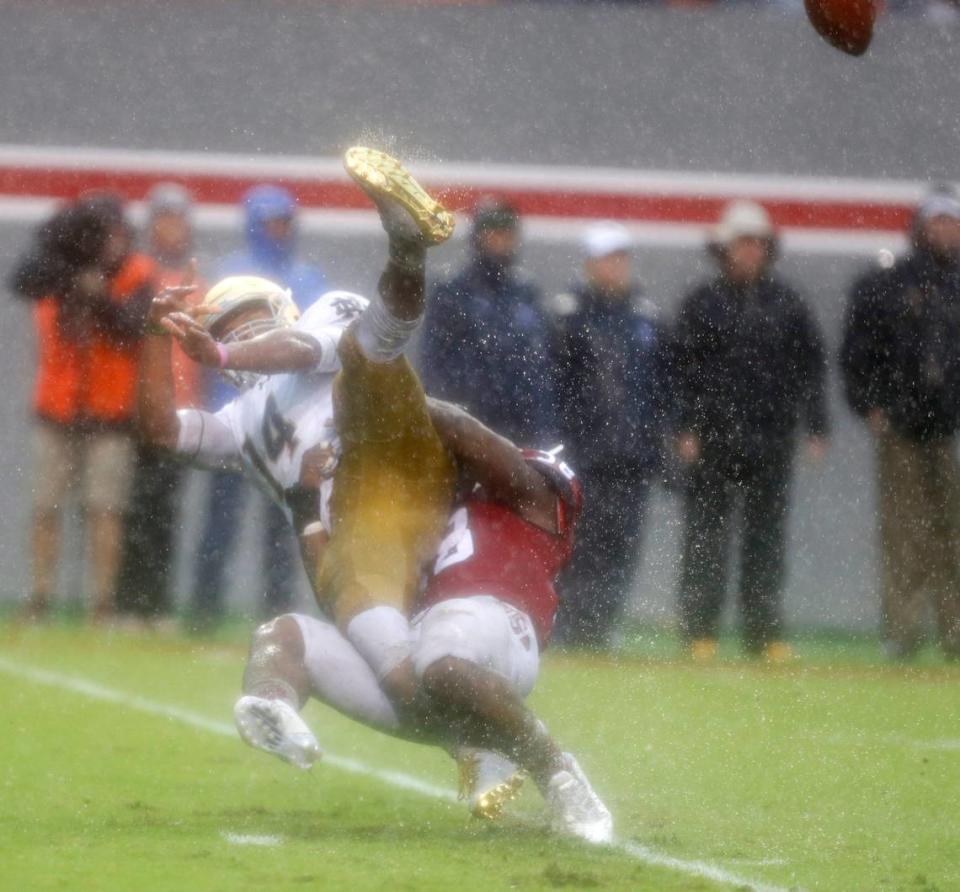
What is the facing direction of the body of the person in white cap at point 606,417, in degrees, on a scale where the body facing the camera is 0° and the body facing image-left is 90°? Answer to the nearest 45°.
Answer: approximately 0°

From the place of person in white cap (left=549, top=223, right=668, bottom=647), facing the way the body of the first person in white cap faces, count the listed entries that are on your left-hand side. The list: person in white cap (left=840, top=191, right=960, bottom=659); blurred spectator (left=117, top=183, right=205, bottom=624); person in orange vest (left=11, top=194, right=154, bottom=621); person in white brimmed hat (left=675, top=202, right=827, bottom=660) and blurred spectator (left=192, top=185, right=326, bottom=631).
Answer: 2

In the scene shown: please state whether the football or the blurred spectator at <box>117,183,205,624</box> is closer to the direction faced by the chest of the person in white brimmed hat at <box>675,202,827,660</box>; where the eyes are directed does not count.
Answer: the football

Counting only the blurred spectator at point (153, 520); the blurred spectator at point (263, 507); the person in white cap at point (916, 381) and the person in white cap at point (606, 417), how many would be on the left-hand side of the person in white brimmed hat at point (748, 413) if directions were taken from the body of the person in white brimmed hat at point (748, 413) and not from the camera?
1

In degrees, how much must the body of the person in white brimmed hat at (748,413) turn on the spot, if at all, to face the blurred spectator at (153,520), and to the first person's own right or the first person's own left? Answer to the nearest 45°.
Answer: approximately 90° to the first person's own right

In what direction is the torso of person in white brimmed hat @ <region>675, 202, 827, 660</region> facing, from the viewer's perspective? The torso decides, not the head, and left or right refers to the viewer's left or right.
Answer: facing the viewer

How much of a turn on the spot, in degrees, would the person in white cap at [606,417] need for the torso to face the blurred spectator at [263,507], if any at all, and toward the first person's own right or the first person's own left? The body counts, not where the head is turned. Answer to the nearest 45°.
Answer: approximately 90° to the first person's own right

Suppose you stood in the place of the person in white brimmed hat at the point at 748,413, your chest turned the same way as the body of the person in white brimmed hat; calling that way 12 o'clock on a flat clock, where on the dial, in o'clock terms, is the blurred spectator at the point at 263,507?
The blurred spectator is roughly at 3 o'clock from the person in white brimmed hat.

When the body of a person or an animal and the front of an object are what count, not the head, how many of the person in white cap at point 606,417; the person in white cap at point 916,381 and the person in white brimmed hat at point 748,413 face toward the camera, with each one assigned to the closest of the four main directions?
3
